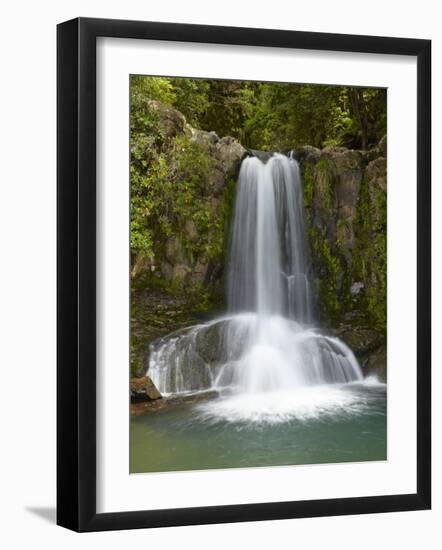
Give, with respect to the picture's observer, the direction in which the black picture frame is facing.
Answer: facing the viewer and to the right of the viewer
